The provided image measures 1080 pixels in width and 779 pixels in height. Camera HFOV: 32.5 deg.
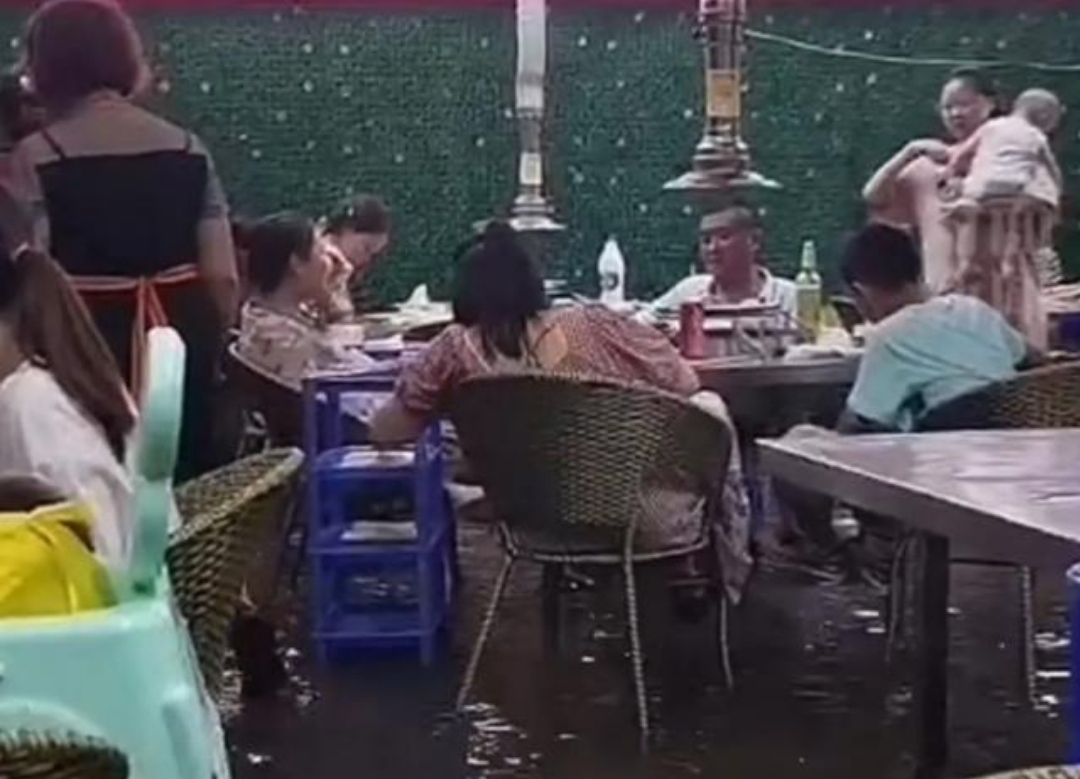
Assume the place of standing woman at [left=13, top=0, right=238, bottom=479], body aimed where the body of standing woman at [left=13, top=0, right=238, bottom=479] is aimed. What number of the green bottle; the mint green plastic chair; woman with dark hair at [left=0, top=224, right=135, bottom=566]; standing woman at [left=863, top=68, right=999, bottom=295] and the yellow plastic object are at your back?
3

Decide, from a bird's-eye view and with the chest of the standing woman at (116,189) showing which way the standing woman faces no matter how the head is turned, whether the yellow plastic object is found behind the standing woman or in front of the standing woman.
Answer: behind

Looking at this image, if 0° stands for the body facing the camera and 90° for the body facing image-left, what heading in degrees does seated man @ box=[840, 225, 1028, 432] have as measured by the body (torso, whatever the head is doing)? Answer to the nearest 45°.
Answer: approximately 135°

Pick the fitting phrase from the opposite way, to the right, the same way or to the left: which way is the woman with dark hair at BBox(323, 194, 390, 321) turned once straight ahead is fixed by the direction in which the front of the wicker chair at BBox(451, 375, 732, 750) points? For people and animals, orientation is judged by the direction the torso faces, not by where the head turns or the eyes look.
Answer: the opposite way

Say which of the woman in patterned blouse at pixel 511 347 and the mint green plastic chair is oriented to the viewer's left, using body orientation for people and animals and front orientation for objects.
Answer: the mint green plastic chair

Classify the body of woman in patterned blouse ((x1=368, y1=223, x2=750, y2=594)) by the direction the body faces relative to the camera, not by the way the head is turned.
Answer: away from the camera

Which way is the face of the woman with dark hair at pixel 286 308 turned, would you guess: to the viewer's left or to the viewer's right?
to the viewer's right

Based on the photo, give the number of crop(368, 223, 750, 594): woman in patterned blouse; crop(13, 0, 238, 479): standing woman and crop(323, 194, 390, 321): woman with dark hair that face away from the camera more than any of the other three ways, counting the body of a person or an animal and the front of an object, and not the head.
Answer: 2

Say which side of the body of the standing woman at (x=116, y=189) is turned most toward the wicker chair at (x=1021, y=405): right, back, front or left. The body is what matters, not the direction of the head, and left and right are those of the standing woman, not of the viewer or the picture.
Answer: right

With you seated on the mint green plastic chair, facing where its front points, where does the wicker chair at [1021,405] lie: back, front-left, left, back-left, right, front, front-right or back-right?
back-right

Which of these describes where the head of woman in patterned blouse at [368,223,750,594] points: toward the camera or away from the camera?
away from the camera

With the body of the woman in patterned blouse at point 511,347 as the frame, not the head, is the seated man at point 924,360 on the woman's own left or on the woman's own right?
on the woman's own right

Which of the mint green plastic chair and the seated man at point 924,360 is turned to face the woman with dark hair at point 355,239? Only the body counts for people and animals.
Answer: the seated man
